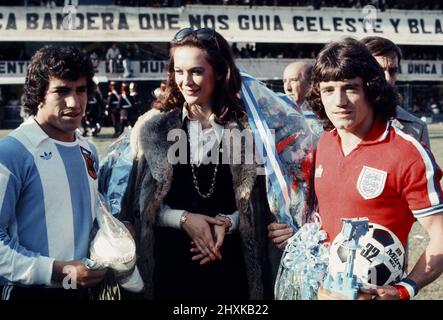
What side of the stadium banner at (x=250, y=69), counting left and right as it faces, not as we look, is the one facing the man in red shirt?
front

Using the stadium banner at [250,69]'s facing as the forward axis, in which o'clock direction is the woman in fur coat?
The woman in fur coat is roughly at 12 o'clock from the stadium banner.

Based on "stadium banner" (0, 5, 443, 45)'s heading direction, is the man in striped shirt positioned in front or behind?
in front

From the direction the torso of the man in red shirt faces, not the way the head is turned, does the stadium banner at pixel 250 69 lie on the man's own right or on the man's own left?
on the man's own right

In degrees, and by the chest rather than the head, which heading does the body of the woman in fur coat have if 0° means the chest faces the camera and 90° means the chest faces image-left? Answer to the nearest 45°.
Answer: approximately 0°

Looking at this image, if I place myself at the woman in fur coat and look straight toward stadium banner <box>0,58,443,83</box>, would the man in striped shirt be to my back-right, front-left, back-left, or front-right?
back-left

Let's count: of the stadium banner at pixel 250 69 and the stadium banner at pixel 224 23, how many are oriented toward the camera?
2

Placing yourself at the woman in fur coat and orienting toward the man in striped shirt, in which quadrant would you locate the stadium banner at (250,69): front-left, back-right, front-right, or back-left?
back-right

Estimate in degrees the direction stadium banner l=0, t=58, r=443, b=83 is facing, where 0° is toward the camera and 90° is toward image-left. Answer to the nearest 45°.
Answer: approximately 0°

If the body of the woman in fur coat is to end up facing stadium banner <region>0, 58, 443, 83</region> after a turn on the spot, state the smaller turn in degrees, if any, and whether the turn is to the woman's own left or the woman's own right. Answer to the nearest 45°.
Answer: approximately 180°

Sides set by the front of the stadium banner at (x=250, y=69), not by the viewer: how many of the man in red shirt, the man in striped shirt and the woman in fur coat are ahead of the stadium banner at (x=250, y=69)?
3

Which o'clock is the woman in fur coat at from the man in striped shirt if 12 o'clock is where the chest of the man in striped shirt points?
The woman in fur coat is roughly at 10 o'clock from the man in striped shirt.

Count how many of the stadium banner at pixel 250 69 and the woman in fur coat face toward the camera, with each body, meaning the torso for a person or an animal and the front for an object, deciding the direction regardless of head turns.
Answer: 2

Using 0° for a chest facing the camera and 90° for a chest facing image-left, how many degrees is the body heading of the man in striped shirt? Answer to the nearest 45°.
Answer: approximately 315°

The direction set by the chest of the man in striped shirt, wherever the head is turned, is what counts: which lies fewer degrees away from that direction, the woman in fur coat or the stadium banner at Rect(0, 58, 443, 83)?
the woman in fur coat
